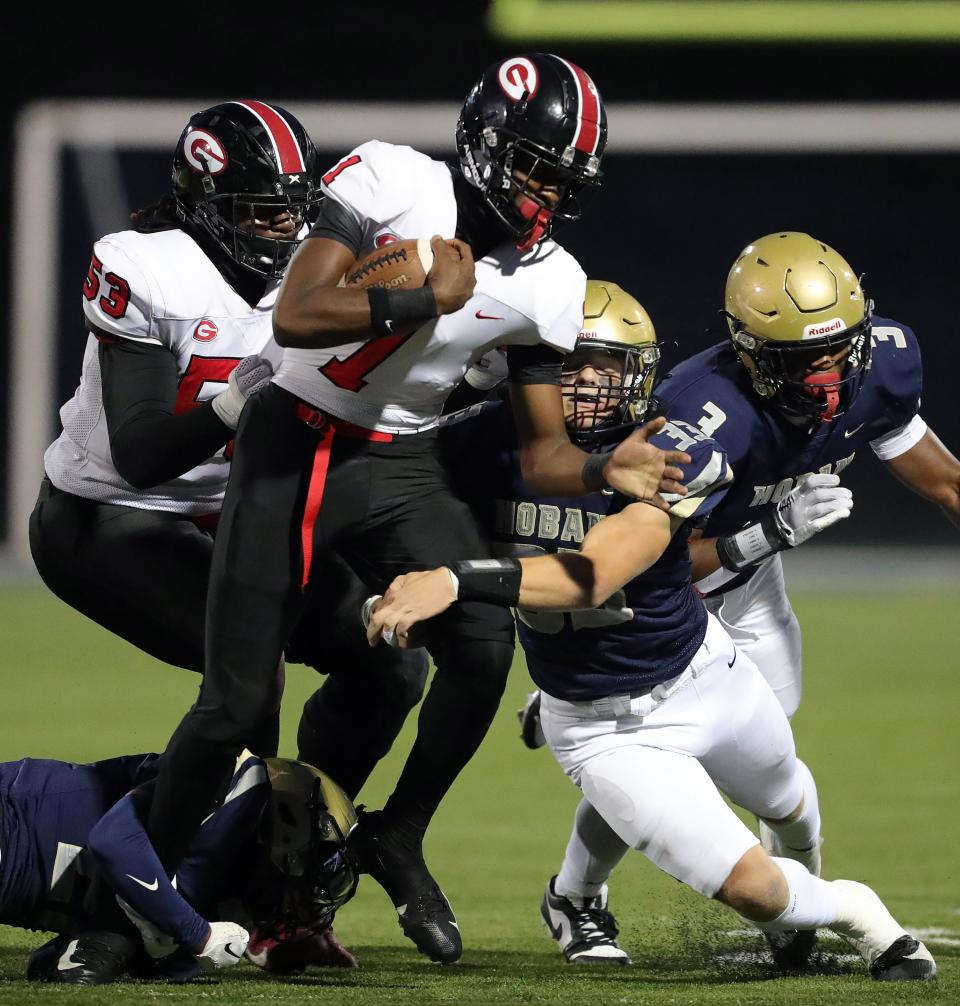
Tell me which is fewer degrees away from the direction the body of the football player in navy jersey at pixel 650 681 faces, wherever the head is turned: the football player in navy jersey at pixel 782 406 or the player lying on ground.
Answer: the player lying on ground

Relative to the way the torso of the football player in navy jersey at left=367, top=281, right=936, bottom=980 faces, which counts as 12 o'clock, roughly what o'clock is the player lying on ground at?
The player lying on ground is roughly at 1 o'clock from the football player in navy jersey.

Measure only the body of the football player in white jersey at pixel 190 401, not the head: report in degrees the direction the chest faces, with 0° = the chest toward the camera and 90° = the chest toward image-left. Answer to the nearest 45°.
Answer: approximately 315°
